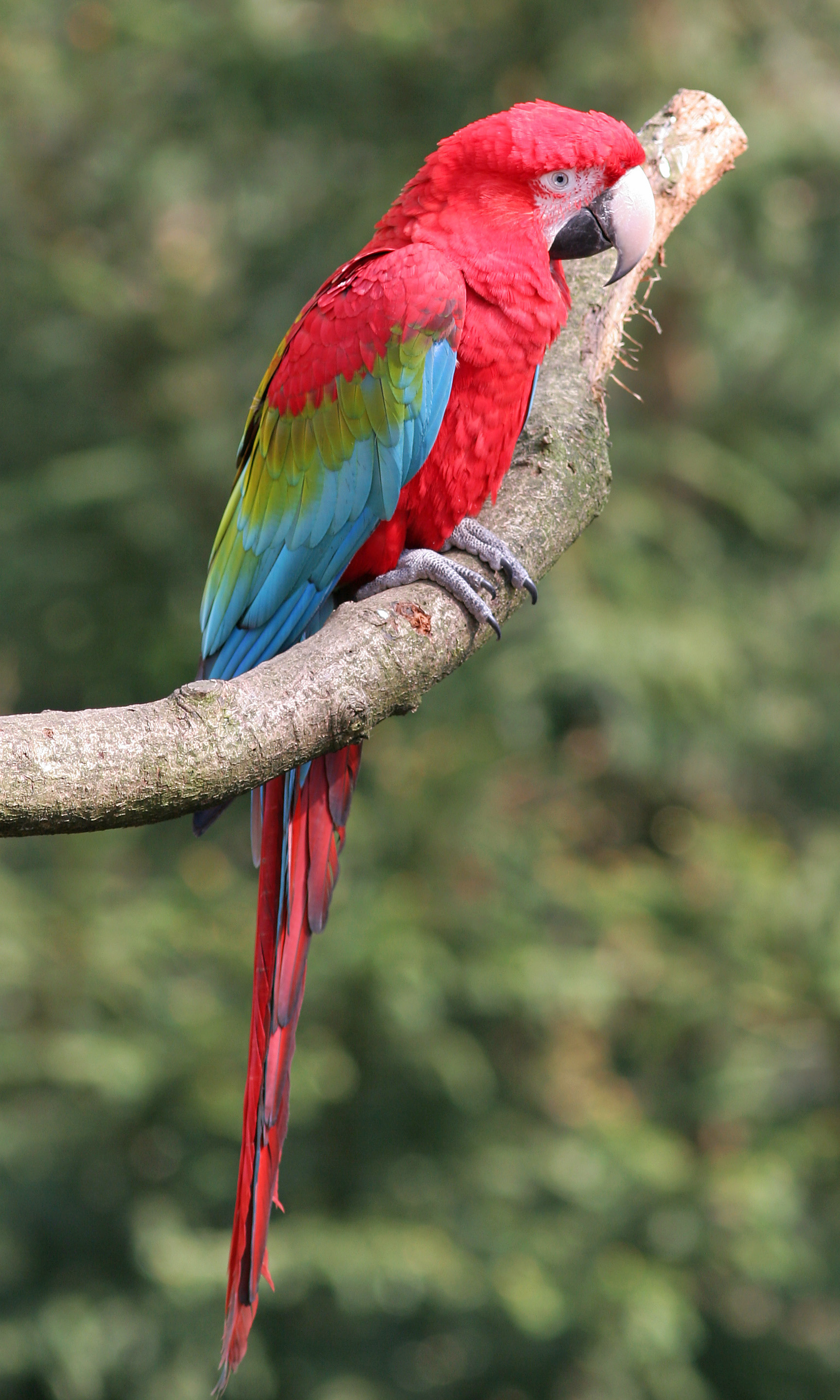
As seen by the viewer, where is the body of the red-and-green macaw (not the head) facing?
to the viewer's right
